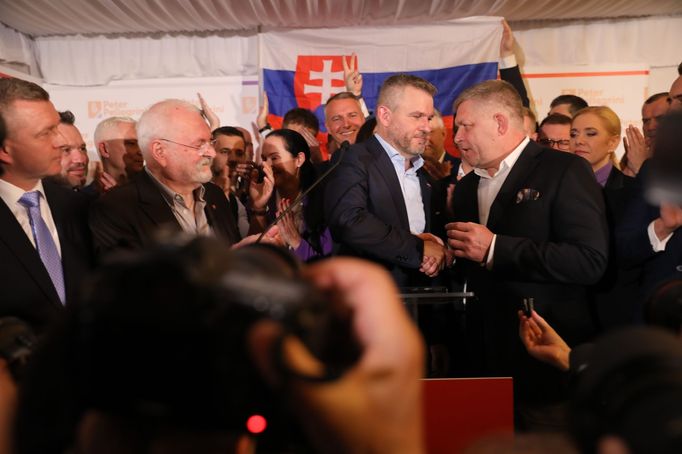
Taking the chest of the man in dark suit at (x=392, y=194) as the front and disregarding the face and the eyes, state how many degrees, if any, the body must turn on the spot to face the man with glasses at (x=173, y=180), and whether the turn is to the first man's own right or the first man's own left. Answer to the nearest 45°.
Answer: approximately 90° to the first man's own right

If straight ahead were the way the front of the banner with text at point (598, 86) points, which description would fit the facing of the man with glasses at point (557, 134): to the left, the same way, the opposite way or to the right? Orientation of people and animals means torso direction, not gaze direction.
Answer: the same way

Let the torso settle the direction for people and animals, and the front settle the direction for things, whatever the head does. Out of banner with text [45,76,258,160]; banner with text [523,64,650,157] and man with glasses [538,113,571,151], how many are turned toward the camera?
3

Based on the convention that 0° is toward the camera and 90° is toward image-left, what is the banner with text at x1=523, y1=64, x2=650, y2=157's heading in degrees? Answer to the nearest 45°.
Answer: approximately 0°

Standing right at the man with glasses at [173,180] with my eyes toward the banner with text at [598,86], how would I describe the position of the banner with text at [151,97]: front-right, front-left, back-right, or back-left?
front-left

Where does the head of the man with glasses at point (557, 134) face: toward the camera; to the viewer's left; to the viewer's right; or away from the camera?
toward the camera

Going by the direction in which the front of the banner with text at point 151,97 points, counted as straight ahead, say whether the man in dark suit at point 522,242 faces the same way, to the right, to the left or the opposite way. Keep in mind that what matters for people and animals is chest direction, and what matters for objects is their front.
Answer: to the right

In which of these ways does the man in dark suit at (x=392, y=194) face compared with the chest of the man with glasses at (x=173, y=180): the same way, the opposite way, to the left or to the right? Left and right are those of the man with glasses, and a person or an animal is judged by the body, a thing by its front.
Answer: the same way

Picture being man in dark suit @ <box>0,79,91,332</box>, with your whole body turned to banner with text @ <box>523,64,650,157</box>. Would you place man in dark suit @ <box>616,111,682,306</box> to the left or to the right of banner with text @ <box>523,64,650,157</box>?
right

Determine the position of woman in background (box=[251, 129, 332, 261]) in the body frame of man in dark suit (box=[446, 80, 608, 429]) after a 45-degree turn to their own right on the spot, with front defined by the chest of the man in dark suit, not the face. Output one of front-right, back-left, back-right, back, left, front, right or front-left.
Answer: front-right

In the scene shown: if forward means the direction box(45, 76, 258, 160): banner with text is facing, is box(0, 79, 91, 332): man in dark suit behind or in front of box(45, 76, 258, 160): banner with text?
in front

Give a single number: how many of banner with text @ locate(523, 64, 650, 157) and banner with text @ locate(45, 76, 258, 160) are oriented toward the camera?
2

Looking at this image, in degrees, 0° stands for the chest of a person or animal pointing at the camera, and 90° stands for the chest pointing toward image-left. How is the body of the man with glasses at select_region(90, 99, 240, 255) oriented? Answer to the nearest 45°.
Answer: approximately 315°

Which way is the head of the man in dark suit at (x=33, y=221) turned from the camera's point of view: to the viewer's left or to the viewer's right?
to the viewer's right

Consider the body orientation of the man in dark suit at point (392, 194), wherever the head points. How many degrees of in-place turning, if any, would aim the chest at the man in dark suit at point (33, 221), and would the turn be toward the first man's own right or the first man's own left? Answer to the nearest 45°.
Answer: approximately 90° to the first man's own right

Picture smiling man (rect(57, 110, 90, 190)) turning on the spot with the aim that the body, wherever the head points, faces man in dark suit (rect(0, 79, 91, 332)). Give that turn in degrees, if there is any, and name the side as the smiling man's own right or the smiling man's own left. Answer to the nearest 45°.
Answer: approximately 45° to the smiling man's own right
